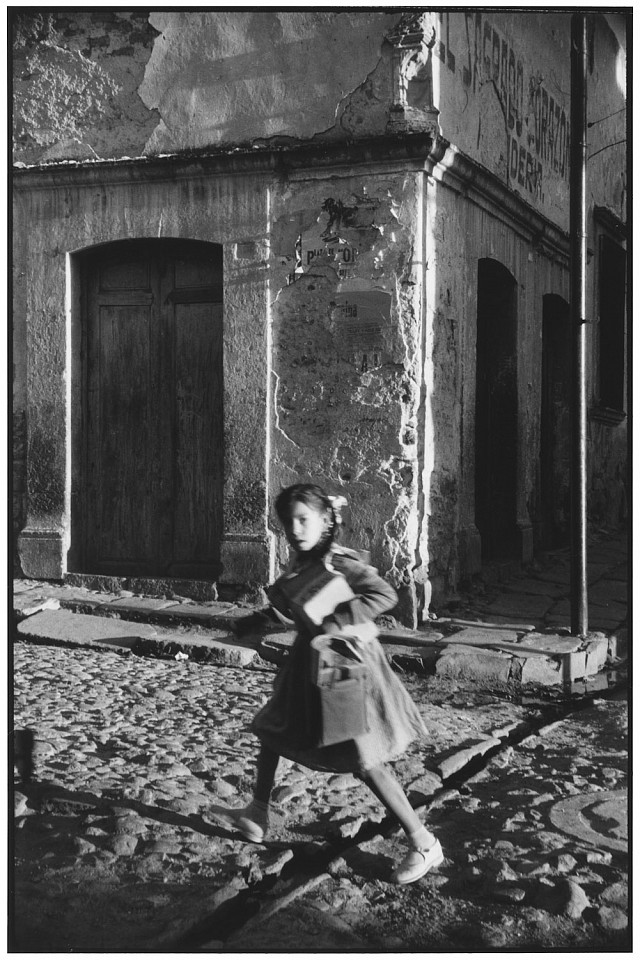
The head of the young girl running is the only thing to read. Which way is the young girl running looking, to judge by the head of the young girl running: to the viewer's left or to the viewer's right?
to the viewer's left

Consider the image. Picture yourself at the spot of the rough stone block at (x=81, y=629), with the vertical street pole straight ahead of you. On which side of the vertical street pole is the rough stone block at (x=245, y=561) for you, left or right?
left

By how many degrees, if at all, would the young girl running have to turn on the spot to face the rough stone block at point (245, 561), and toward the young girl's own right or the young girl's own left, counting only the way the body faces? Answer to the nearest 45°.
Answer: approximately 135° to the young girl's own right
